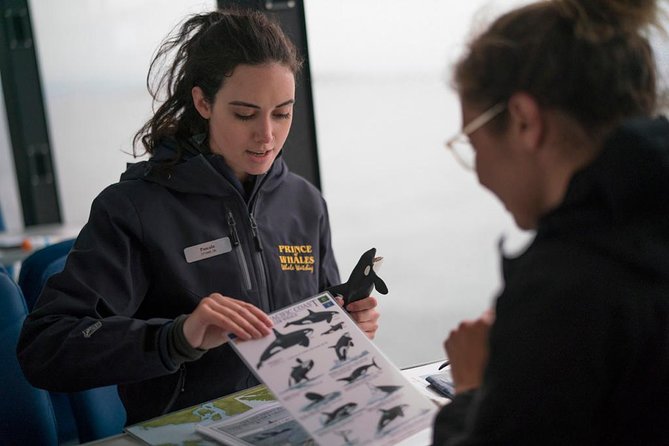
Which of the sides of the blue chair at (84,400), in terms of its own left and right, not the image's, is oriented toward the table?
front

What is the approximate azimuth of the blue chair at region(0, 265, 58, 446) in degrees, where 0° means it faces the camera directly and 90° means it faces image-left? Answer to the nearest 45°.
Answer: approximately 270°

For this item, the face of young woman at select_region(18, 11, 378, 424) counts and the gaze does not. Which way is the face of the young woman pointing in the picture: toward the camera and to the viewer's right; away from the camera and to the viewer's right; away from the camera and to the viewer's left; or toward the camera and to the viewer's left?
toward the camera and to the viewer's right

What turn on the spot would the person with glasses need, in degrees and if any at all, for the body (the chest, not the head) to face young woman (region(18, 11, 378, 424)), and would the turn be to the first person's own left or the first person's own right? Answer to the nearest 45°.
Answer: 0° — they already face them

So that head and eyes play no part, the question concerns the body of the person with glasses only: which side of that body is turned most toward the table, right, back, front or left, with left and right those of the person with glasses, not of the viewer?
front

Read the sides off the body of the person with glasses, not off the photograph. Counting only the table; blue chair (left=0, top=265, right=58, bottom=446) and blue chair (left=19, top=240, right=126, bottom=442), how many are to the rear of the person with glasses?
0

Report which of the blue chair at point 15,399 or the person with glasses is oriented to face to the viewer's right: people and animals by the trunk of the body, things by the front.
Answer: the blue chair

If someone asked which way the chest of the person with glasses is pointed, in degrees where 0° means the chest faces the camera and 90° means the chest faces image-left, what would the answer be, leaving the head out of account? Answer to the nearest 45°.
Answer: approximately 135°
